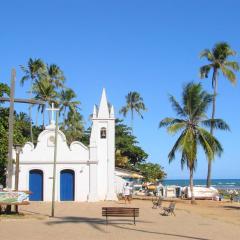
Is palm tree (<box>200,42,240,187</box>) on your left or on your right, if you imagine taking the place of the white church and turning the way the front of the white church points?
on your left

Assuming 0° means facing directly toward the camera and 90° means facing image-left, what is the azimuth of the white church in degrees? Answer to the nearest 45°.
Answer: approximately 0°

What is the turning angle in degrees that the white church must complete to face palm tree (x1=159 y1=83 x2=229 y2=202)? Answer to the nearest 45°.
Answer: approximately 90° to its left

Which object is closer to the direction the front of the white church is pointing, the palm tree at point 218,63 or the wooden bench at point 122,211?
the wooden bench

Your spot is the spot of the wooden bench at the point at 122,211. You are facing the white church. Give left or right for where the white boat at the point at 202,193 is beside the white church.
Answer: right

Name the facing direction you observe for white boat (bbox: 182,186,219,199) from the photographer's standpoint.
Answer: facing to the right of the viewer

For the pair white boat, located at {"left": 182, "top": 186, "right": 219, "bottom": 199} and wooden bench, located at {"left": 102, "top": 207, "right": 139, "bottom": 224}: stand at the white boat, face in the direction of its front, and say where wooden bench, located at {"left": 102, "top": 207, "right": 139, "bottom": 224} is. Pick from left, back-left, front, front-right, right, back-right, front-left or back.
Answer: right

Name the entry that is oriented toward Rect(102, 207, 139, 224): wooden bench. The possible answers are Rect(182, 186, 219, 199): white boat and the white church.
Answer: the white church

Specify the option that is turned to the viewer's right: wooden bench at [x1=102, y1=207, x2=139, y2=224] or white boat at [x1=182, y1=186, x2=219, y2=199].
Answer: the white boat
